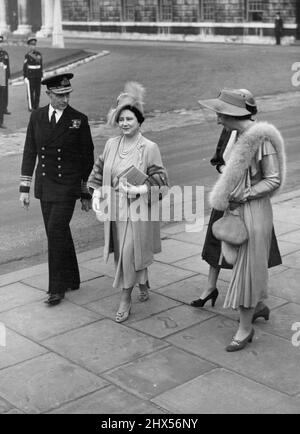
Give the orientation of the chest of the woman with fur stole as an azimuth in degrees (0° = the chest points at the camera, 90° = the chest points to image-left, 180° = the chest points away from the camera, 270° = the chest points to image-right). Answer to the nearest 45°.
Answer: approximately 90°

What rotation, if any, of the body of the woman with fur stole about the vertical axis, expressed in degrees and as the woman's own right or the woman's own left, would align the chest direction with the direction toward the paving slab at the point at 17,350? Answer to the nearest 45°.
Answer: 0° — they already face it

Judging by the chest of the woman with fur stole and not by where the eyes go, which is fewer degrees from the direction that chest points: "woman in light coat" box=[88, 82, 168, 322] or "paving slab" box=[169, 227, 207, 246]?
the woman in light coat

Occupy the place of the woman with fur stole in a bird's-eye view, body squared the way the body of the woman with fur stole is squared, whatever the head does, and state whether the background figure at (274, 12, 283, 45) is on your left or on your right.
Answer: on your right

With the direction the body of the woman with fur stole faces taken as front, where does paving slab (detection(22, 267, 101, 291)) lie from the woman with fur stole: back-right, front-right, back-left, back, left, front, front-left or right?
front-right

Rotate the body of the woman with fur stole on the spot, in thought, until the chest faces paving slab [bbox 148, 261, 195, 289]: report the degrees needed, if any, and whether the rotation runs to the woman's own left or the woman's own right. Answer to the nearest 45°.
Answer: approximately 45° to the woman's own right

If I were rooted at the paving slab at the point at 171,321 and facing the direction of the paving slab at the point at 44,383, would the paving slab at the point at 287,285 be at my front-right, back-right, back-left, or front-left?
back-left

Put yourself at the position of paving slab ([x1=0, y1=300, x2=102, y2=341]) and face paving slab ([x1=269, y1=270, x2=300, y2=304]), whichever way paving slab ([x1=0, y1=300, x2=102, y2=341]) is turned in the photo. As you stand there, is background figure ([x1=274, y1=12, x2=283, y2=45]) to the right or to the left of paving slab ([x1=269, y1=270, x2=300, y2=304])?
left

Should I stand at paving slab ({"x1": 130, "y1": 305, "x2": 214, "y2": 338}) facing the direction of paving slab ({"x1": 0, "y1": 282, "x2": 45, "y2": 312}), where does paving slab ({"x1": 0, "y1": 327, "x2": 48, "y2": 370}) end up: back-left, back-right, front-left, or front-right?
front-left

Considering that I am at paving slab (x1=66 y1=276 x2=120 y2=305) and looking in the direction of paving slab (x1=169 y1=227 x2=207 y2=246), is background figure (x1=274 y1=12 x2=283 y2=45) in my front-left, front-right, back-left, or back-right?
front-left

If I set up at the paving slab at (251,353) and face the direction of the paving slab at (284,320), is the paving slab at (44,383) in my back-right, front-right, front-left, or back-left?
back-left

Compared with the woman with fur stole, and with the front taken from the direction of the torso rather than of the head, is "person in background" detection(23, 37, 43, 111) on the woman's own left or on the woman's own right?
on the woman's own right

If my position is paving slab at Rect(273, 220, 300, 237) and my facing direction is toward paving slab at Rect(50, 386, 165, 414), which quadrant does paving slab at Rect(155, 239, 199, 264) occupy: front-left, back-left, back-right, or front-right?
front-right
